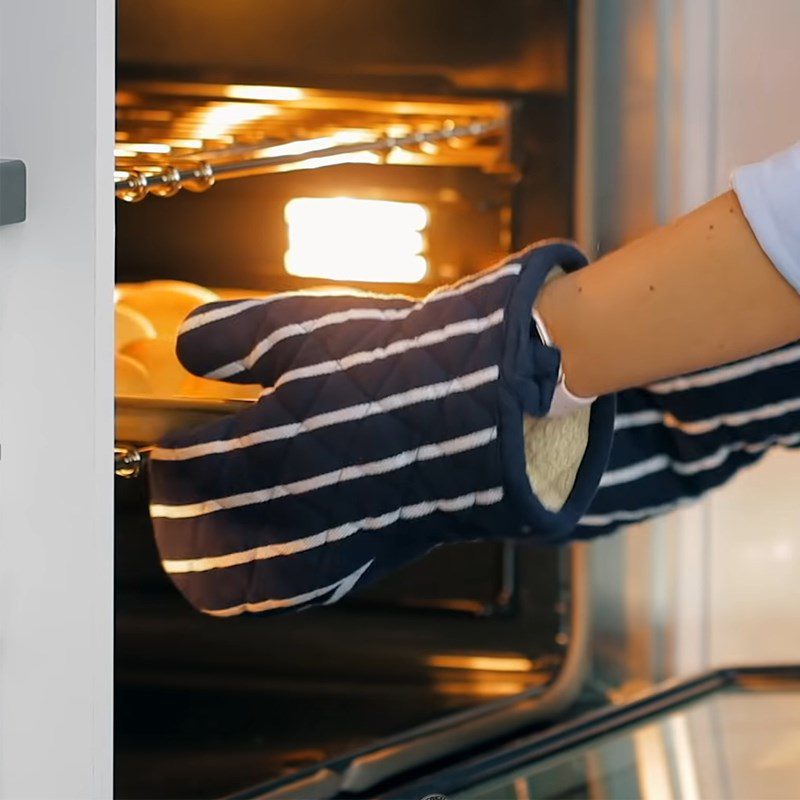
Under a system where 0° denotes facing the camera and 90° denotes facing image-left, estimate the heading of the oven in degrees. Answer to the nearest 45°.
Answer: approximately 315°
